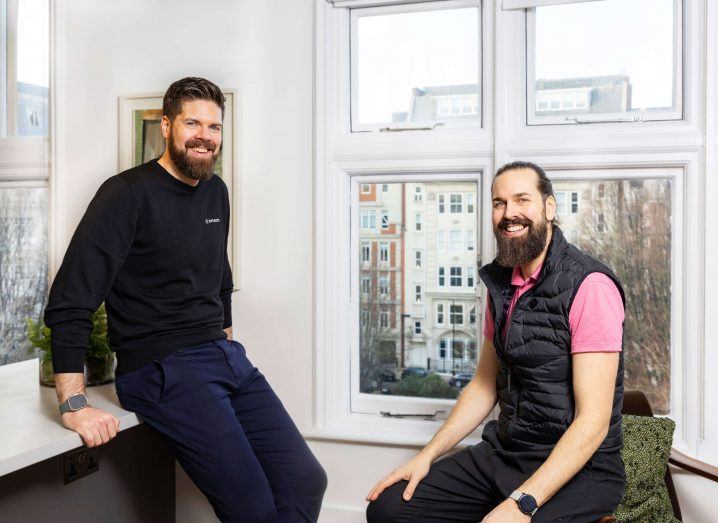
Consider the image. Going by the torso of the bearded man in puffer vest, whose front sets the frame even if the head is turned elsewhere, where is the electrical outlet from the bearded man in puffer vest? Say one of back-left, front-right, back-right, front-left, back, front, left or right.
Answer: front-right

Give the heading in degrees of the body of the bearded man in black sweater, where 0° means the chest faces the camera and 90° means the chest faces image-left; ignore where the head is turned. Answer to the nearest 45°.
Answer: approximately 315°

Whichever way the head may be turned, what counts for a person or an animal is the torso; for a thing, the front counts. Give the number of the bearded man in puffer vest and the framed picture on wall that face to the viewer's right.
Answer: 0

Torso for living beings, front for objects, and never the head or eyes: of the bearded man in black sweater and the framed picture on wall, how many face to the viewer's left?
0

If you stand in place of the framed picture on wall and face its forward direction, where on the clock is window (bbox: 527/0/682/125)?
The window is roughly at 10 o'clock from the framed picture on wall.

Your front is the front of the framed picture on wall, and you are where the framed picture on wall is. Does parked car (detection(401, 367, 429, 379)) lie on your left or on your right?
on your left

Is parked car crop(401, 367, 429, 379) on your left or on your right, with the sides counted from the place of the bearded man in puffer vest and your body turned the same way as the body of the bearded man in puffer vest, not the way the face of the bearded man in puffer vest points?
on your right

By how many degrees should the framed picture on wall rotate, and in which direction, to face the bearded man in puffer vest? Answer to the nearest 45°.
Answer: approximately 45° to its left
